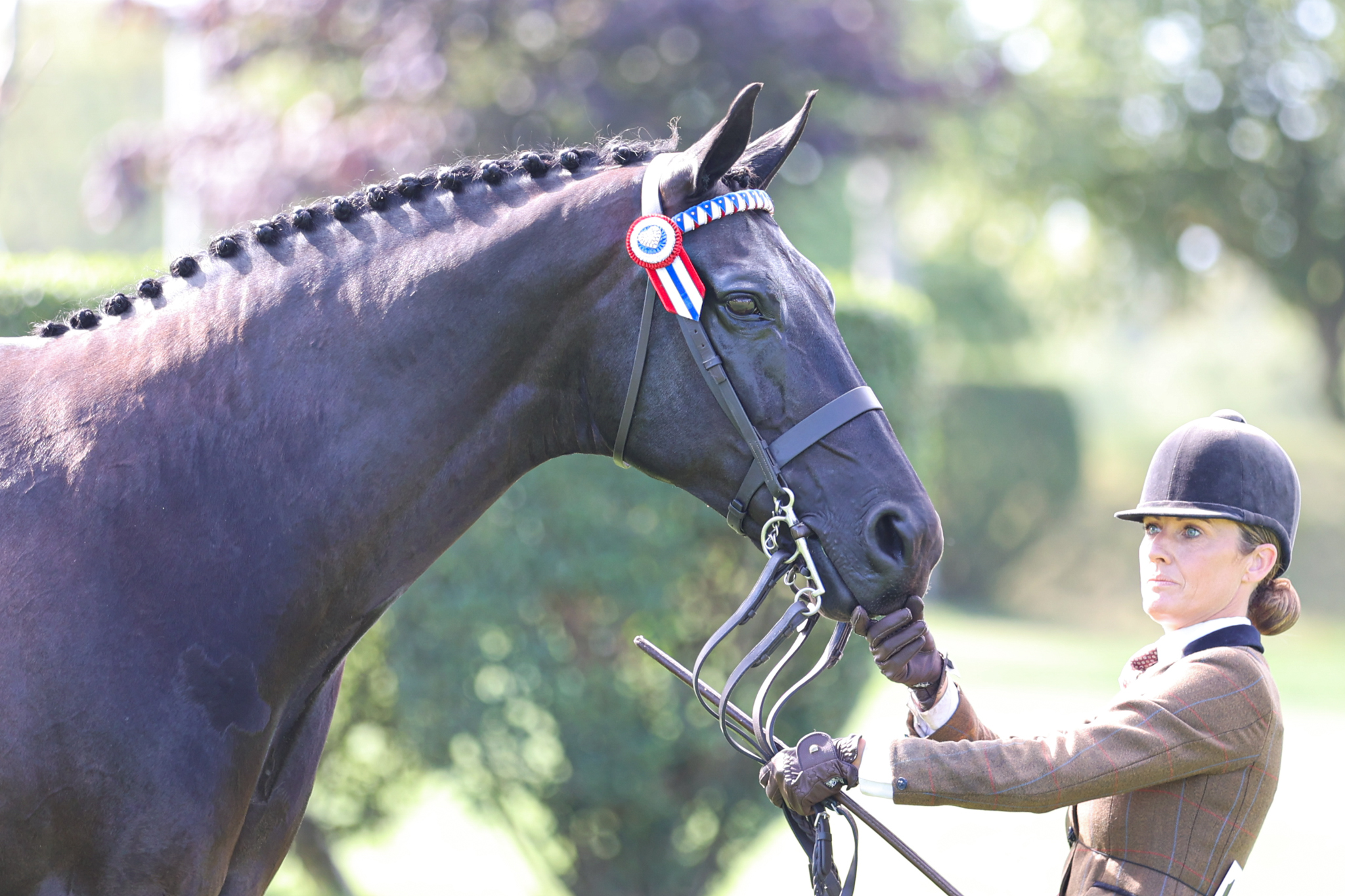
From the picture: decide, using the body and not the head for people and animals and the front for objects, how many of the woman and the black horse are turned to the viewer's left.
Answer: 1

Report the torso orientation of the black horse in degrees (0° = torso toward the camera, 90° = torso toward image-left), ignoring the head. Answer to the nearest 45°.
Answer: approximately 270°

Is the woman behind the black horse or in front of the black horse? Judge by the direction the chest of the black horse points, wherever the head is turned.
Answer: in front

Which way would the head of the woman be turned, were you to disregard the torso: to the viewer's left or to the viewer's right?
to the viewer's left

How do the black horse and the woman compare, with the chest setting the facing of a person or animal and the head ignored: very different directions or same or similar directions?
very different directions

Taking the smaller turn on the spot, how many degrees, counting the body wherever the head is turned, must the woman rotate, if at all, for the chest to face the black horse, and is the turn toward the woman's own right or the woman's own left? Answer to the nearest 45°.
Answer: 0° — they already face it

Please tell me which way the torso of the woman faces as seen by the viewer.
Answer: to the viewer's left
